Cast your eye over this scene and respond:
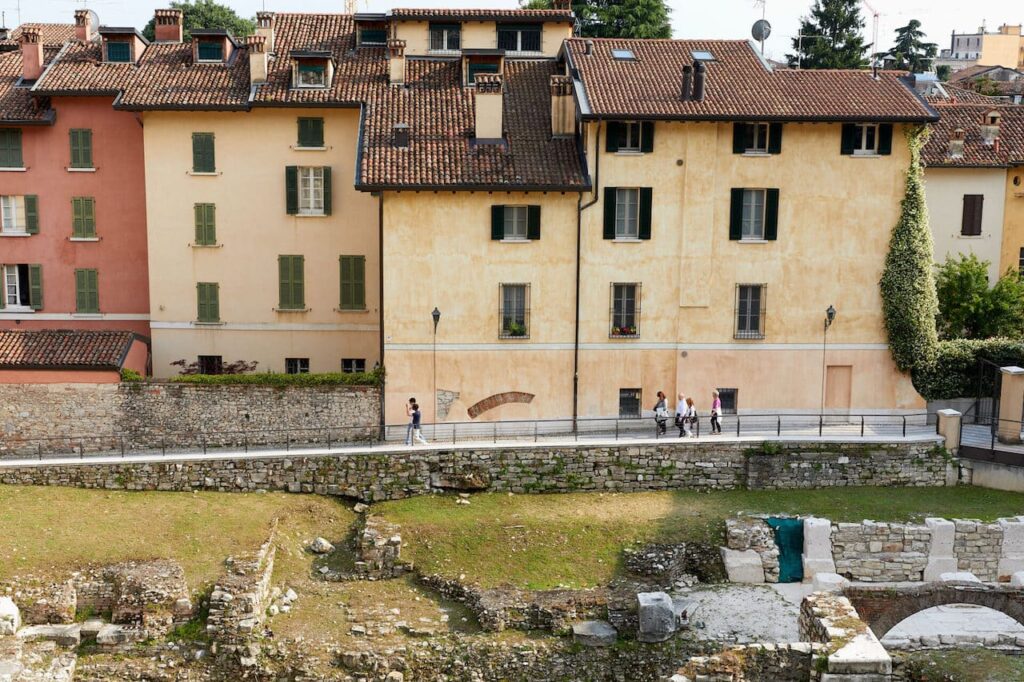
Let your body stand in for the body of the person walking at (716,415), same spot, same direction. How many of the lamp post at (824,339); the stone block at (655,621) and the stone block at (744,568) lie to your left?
2

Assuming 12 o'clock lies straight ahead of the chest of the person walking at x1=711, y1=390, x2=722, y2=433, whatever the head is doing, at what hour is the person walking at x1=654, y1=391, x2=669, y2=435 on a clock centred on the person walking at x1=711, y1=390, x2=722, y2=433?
the person walking at x1=654, y1=391, x2=669, y2=435 is roughly at 11 o'clock from the person walking at x1=711, y1=390, x2=722, y2=433.

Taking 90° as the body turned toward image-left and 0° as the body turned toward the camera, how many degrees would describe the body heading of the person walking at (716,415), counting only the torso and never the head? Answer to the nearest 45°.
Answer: approximately 90°

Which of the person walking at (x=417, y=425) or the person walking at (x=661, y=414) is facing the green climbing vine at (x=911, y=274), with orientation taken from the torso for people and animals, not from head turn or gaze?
the person walking at (x=417, y=425)

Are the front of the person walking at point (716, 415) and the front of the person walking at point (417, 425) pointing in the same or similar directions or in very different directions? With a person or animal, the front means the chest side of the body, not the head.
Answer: very different directions

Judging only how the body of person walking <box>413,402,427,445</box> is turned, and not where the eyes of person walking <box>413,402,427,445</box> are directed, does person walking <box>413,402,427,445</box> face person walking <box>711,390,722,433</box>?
yes

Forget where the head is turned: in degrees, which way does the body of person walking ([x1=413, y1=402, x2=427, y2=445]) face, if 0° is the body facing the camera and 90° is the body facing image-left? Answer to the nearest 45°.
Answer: approximately 270°

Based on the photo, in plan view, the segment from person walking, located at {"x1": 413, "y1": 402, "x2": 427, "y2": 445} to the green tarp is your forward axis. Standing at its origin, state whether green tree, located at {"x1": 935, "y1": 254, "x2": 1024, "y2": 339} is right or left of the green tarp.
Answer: left

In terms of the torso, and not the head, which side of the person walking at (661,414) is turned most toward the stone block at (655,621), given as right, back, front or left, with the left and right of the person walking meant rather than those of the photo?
left

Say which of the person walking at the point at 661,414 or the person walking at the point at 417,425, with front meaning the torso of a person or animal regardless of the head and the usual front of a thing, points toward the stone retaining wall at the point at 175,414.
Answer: the person walking at the point at 661,414

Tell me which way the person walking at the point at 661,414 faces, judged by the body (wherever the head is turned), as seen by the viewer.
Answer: to the viewer's left
